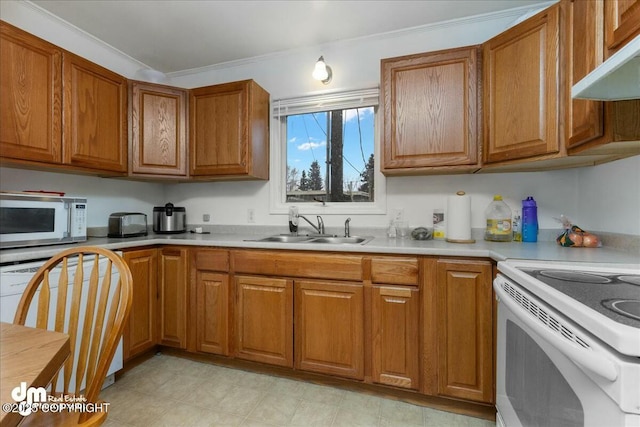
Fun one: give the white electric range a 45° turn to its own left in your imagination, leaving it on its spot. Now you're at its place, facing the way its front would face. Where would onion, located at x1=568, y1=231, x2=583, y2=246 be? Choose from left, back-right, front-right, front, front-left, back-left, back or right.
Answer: back
